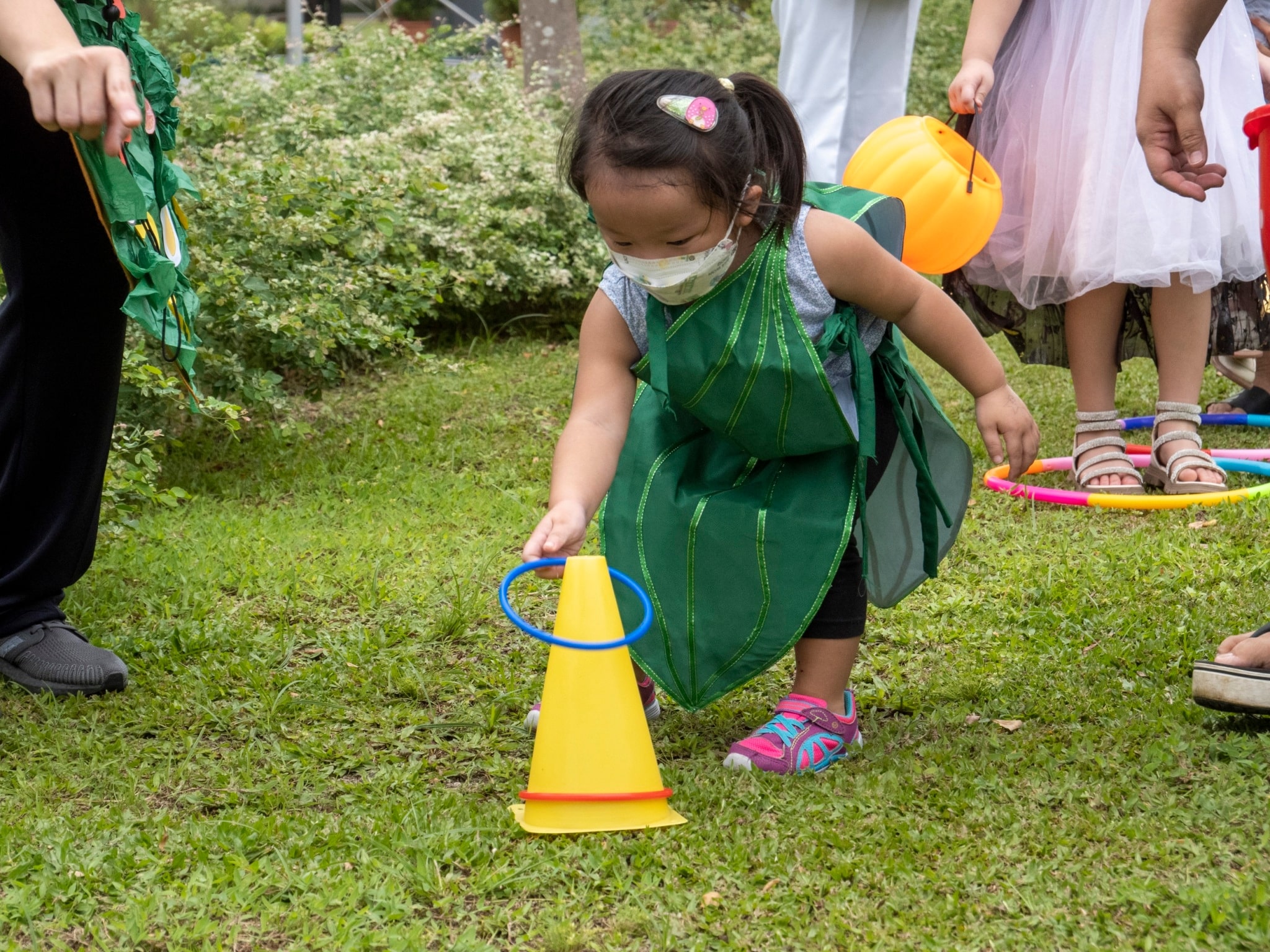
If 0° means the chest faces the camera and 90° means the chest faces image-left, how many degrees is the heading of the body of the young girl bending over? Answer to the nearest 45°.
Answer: approximately 45°

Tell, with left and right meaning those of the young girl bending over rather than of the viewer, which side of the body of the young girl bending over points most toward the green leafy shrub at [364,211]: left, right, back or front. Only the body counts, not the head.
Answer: right

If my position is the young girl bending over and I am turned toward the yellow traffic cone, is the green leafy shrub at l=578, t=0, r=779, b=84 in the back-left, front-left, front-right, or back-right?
back-right

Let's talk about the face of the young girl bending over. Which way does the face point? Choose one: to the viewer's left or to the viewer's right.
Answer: to the viewer's left

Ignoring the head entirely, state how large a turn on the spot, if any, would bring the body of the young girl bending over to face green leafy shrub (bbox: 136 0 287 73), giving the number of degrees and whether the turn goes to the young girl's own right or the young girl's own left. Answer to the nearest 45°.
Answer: approximately 90° to the young girl's own right

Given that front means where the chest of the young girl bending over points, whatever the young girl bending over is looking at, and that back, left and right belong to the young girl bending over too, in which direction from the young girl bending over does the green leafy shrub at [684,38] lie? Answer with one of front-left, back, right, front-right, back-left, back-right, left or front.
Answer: back-right
